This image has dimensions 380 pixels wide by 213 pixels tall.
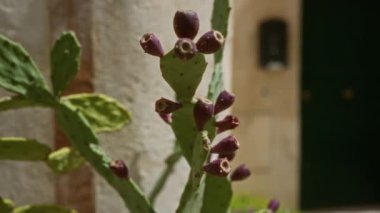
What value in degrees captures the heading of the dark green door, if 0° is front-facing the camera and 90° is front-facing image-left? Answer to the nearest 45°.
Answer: approximately 0°

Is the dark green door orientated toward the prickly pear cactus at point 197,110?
yes

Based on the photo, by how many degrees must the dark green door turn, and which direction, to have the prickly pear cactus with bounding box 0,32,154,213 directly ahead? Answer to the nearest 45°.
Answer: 0° — it already faces it
